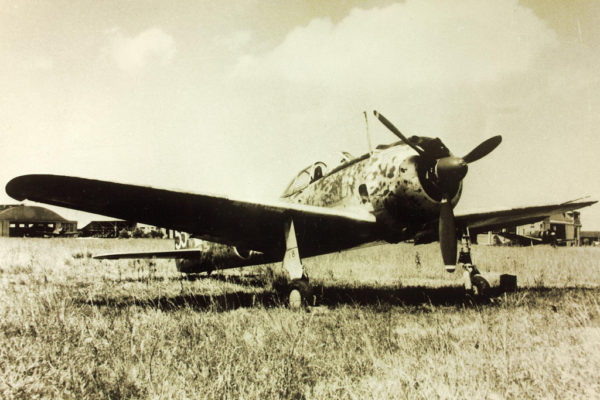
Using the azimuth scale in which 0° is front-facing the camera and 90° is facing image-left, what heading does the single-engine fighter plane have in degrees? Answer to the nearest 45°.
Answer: approximately 315°

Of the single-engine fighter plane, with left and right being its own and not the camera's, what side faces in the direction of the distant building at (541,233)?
left
